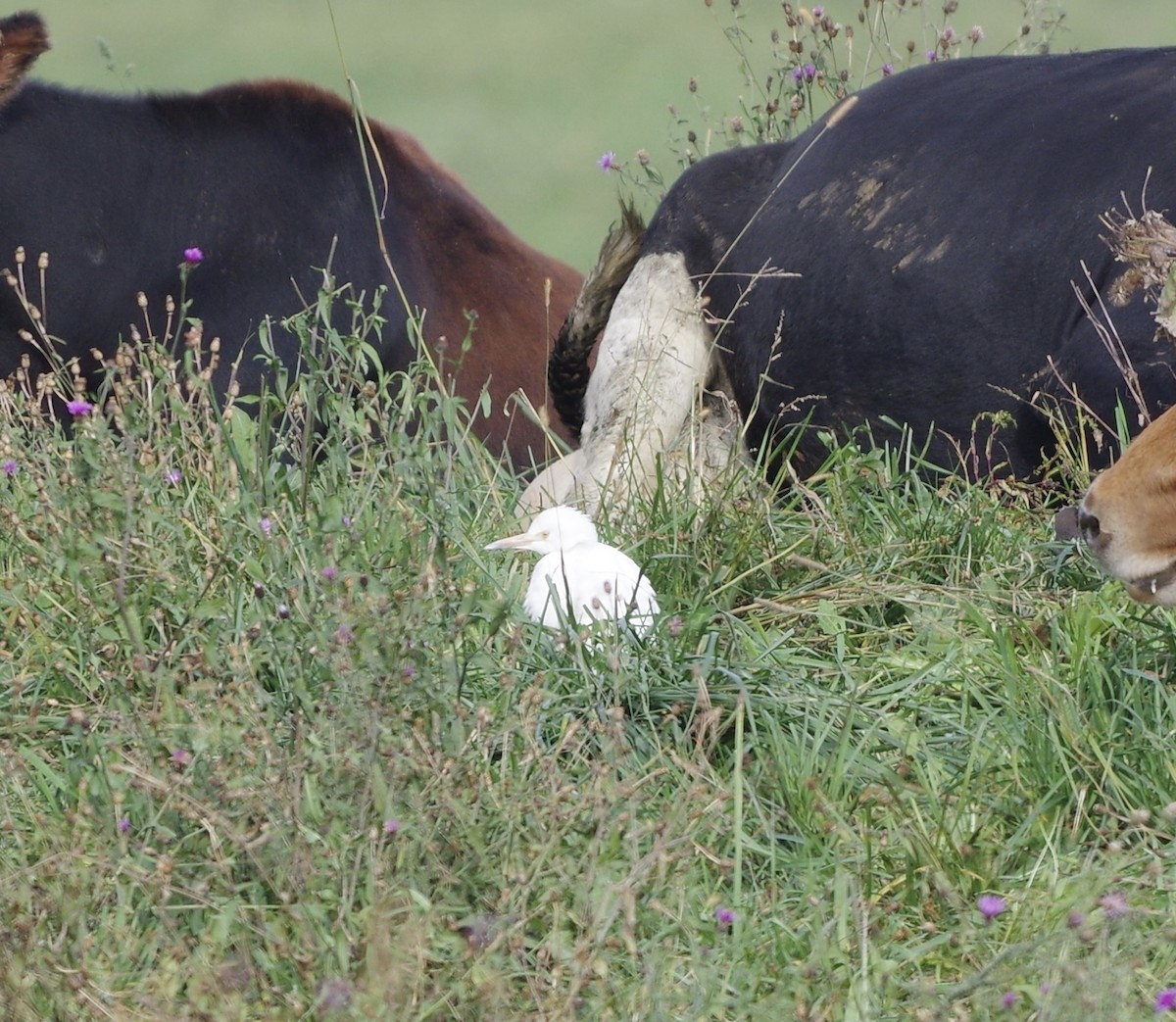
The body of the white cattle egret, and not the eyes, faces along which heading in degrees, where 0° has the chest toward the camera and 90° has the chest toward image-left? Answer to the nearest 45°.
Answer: approximately 90°

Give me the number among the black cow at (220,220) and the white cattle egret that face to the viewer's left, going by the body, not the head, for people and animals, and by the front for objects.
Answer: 2

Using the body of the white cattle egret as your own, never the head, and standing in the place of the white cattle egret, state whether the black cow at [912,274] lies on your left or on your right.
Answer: on your right

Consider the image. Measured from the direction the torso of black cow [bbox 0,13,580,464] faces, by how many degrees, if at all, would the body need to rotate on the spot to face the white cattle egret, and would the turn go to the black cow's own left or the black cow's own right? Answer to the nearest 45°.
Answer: approximately 90° to the black cow's own left

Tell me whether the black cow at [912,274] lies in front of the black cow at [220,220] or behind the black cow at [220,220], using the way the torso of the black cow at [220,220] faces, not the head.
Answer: behind

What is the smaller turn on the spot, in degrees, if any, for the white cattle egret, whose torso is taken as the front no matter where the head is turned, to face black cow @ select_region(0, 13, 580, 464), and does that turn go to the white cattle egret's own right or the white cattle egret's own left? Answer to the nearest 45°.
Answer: approximately 45° to the white cattle egret's own right

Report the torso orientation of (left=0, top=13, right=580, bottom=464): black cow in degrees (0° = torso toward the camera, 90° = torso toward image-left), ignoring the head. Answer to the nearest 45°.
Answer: approximately 90°
